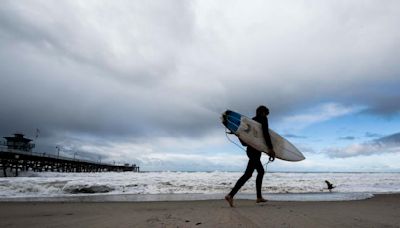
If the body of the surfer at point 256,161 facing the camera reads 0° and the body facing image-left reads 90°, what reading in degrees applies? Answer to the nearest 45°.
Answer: approximately 270°
